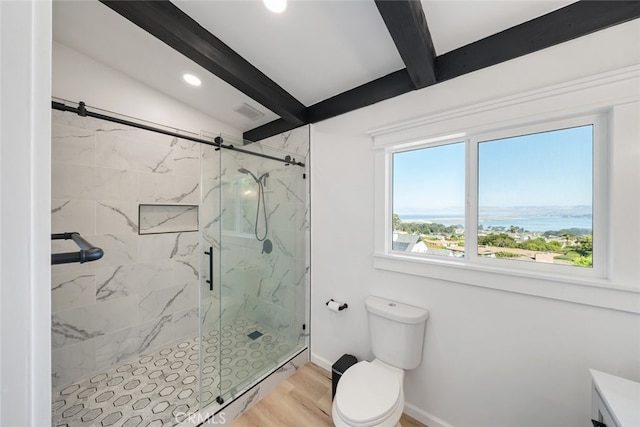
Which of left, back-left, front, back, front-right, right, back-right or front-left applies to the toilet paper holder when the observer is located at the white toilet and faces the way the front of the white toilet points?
right

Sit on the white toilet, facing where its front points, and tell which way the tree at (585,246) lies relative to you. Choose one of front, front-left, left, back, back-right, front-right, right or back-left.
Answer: back-left

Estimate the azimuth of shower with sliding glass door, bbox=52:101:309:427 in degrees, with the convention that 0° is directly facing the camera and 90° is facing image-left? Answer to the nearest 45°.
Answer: approximately 315°

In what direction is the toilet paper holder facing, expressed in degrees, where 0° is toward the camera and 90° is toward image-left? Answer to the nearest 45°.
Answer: approximately 45°

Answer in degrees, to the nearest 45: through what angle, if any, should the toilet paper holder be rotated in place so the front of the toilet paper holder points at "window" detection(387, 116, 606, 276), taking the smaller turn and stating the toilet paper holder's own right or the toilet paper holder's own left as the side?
approximately 90° to the toilet paper holder's own left

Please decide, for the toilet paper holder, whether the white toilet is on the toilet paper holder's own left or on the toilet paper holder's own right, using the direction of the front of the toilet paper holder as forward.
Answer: on the toilet paper holder's own left
